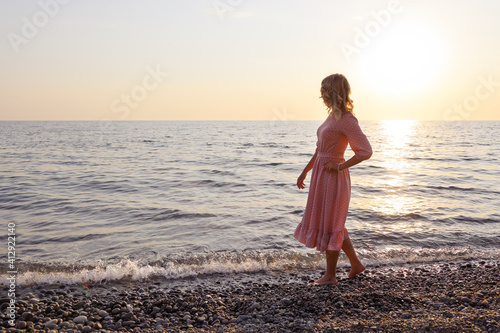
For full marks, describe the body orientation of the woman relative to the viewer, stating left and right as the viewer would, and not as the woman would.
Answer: facing to the left of the viewer

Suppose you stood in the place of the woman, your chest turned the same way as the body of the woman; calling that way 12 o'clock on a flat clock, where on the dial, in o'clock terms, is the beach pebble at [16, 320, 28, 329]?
The beach pebble is roughly at 11 o'clock from the woman.

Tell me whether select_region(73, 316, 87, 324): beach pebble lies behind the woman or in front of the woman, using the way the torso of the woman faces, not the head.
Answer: in front
